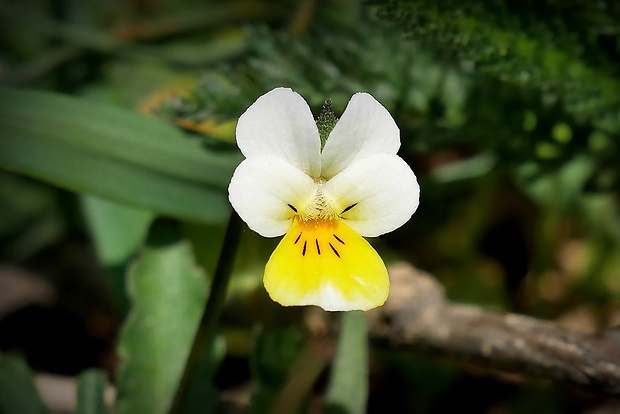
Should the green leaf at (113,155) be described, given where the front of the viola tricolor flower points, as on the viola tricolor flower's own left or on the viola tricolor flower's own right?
on the viola tricolor flower's own right

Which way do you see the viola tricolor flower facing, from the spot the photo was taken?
facing the viewer
